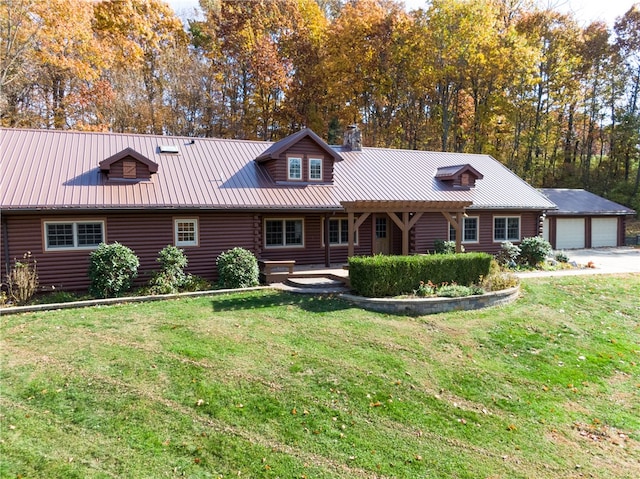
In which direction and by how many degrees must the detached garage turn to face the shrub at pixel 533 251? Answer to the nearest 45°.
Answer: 0° — it already faces it

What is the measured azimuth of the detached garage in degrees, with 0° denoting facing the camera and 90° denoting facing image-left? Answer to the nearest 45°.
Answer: approximately 0°

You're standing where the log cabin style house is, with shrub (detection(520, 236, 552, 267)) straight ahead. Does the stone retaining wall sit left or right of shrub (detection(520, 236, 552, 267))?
right
